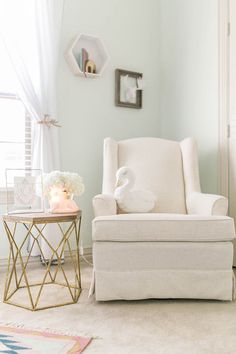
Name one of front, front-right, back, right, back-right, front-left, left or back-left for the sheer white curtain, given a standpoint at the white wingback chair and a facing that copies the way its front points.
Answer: back-right

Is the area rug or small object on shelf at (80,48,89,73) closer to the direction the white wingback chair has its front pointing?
the area rug

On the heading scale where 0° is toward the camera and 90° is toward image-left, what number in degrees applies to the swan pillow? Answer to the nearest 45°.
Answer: approximately 90°

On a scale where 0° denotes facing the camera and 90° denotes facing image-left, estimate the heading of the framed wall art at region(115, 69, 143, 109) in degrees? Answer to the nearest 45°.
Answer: approximately 315°

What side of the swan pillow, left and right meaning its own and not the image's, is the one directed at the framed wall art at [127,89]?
right

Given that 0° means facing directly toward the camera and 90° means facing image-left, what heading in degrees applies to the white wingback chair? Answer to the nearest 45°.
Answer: approximately 0°

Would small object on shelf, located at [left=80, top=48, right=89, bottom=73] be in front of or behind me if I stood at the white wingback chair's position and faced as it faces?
behind

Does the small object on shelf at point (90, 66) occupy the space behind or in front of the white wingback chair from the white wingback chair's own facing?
behind

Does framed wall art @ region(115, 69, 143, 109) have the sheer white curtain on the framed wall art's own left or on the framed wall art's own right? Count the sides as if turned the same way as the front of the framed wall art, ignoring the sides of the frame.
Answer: on the framed wall art's own right
